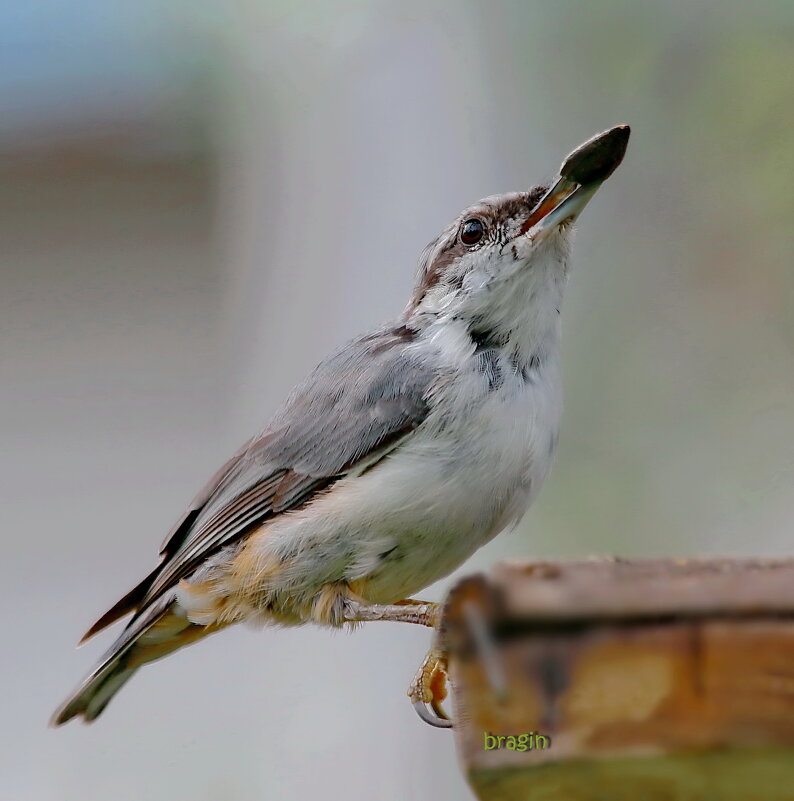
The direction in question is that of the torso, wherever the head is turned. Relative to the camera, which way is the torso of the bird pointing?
to the viewer's right
